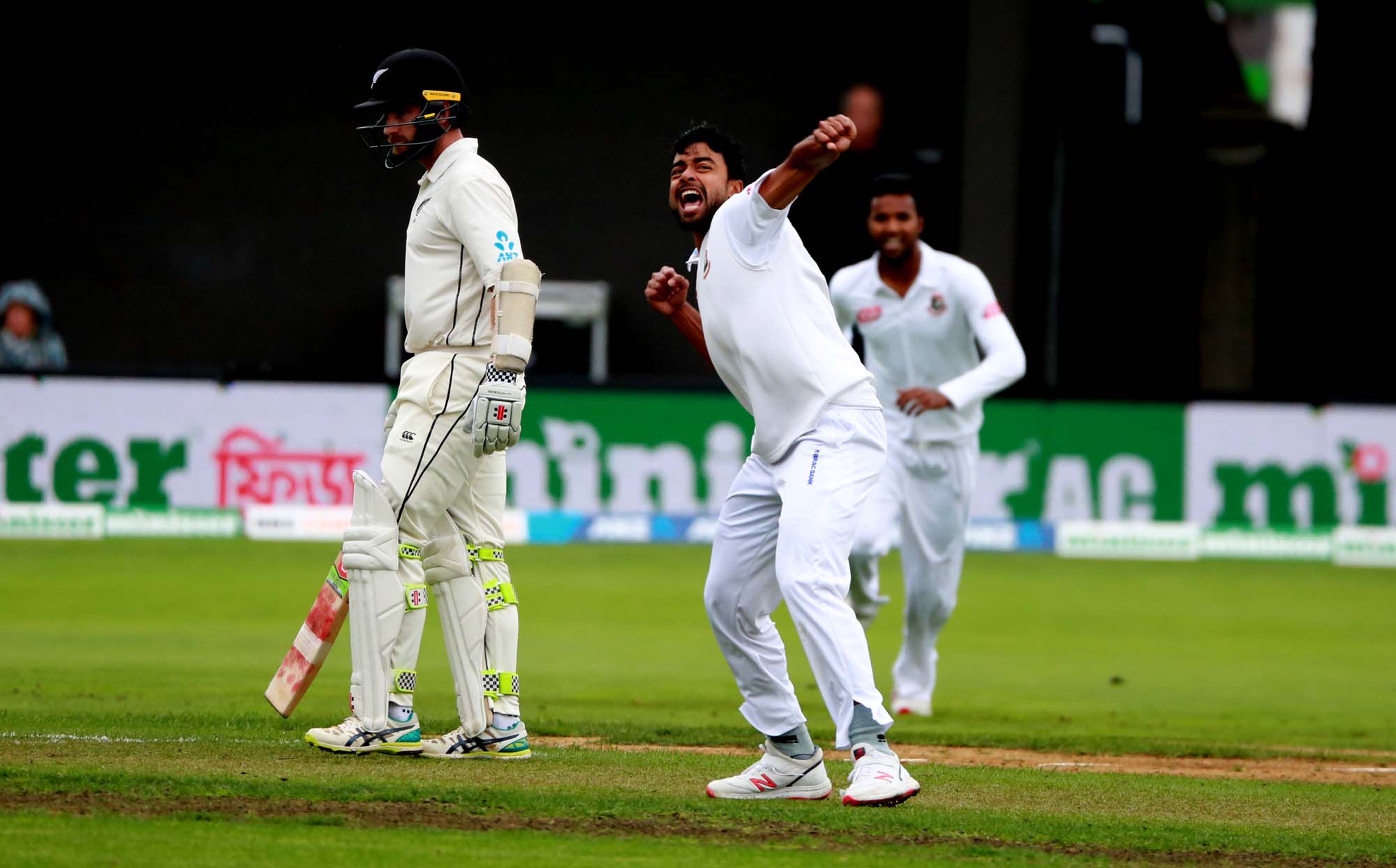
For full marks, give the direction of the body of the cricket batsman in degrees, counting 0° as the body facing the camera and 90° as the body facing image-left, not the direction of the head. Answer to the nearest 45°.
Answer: approximately 90°

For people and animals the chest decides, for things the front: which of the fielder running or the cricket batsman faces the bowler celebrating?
the fielder running

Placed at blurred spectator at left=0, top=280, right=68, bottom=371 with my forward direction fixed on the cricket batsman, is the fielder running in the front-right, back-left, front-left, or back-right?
front-left

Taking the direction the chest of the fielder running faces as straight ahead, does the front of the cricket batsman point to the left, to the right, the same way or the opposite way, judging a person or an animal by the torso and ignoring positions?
to the right

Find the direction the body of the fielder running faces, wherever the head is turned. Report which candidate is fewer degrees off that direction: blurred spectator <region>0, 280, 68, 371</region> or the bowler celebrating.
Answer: the bowler celebrating

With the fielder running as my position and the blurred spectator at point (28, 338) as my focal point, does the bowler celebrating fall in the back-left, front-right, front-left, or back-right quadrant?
back-left

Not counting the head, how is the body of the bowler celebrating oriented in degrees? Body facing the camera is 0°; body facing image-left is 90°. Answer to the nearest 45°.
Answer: approximately 45°

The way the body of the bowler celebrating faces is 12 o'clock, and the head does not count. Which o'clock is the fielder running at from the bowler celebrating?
The fielder running is roughly at 5 o'clock from the bowler celebrating.

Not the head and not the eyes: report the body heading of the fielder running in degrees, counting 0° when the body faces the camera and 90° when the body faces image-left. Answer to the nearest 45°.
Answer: approximately 0°

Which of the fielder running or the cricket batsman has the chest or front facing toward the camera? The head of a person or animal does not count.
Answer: the fielder running

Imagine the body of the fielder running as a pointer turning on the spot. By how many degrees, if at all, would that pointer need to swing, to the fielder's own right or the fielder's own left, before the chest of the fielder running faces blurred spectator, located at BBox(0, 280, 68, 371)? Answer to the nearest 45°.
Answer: approximately 135° to the fielder's own right

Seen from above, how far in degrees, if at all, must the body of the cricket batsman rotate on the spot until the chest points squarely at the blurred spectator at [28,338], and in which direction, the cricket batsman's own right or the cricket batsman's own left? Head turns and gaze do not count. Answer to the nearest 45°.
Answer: approximately 90° to the cricket batsman's own right

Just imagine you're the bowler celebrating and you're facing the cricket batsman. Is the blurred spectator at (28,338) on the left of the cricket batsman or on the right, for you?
right

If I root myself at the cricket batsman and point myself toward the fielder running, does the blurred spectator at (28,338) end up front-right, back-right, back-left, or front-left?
front-left

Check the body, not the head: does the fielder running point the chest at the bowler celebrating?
yes

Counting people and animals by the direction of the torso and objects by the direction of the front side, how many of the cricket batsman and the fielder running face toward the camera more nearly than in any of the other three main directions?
1

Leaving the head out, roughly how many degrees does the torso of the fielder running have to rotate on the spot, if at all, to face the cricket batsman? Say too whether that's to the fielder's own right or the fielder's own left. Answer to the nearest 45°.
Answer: approximately 45° to the fielder's own right
